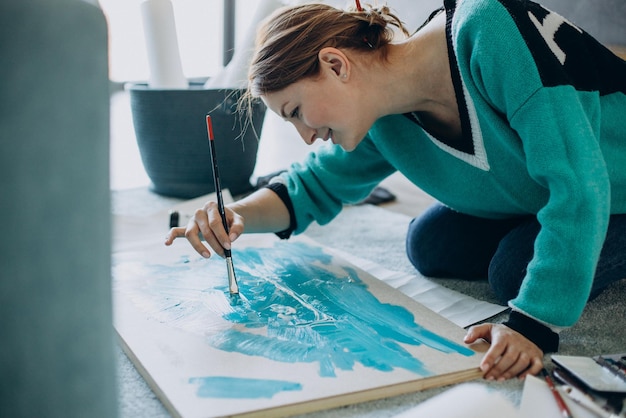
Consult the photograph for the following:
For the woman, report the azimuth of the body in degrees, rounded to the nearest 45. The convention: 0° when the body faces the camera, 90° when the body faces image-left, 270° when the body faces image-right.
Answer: approximately 45°

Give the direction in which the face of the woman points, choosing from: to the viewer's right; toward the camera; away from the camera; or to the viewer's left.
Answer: to the viewer's left

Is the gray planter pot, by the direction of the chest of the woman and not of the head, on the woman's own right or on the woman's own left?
on the woman's own right
